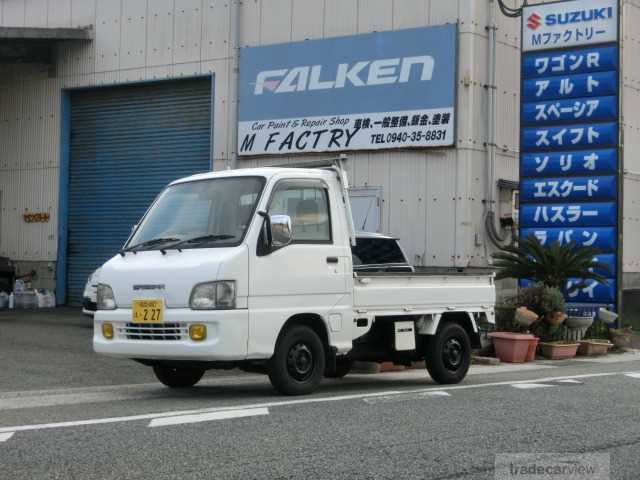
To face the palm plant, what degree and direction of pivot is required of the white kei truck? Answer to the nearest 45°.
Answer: approximately 180°

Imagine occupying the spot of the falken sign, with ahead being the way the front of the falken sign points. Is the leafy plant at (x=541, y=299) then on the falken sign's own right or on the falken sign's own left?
on the falken sign's own left

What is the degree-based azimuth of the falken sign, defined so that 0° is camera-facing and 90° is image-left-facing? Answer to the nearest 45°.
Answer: approximately 45°

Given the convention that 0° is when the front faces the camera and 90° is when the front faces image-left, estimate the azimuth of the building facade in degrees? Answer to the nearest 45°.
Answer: approximately 45°

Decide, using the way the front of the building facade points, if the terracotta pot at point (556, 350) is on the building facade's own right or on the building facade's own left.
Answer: on the building facade's own left

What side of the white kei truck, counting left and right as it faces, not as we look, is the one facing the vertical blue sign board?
back

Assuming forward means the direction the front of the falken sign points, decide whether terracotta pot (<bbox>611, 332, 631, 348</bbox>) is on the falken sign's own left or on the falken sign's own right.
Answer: on the falken sign's own left

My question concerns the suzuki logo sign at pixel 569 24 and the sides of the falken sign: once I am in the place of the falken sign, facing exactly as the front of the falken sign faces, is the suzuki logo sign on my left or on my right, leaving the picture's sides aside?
on my left

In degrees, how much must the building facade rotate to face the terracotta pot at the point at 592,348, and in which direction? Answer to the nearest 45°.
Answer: approximately 90° to its left
